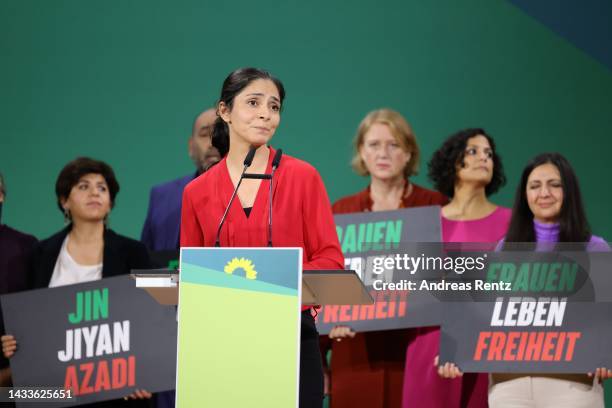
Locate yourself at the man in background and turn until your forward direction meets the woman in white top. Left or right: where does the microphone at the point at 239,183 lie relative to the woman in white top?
left

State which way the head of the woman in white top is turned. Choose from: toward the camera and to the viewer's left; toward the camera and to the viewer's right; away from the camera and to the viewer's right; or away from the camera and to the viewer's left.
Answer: toward the camera and to the viewer's right

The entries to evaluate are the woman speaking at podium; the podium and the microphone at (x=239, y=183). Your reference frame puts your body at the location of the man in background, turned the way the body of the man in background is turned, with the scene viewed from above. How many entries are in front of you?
3

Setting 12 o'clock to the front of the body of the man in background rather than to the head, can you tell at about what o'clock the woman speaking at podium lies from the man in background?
The woman speaking at podium is roughly at 12 o'clock from the man in background.

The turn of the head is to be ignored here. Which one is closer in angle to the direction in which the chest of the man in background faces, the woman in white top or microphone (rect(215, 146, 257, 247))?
the microphone

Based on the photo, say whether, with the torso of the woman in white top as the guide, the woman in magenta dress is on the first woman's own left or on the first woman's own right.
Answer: on the first woman's own left

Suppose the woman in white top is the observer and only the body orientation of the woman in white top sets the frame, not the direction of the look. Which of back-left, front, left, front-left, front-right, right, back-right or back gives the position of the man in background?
back-left
